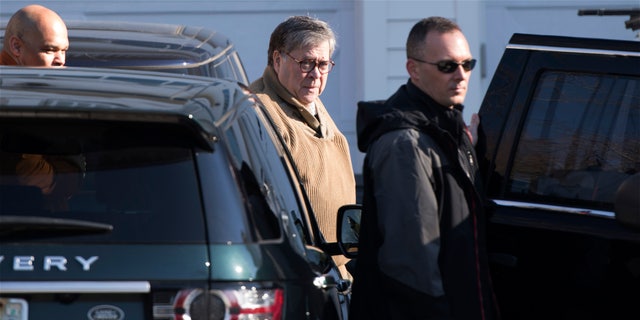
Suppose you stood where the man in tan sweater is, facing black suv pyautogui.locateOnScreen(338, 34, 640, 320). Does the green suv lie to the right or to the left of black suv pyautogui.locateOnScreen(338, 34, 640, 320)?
right

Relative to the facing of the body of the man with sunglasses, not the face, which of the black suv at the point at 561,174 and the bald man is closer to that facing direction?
the black suv

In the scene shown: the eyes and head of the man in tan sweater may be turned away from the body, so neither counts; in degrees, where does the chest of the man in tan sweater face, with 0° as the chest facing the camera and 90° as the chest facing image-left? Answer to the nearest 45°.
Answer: approximately 315°

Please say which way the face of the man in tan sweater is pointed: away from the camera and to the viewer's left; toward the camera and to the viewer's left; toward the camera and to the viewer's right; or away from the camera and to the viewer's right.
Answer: toward the camera and to the viewer's right

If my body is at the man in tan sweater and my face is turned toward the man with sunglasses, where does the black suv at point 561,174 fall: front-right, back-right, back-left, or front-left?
front-left

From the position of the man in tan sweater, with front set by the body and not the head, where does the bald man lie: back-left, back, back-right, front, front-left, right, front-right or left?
back-right

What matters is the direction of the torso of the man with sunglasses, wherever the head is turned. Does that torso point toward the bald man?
no

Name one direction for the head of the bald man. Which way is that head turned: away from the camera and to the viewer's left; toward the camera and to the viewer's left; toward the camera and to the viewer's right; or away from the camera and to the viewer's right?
toward the camera and to the viewer's right
